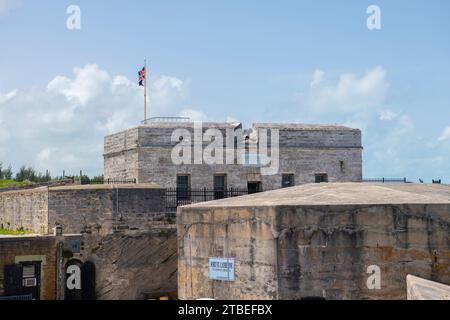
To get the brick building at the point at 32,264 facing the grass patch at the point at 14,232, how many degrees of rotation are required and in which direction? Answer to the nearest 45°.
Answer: approximately 180°

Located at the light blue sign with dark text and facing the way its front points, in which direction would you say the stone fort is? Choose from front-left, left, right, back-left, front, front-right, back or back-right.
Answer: back

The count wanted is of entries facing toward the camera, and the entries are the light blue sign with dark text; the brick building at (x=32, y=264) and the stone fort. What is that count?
3

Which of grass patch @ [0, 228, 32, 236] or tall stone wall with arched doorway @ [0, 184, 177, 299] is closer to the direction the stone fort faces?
the tall stone wall with arched doorway

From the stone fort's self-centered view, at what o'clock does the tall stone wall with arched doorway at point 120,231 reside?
The tall stone wall with arched doorway is roughly at 1 o'clock from the stone fort.

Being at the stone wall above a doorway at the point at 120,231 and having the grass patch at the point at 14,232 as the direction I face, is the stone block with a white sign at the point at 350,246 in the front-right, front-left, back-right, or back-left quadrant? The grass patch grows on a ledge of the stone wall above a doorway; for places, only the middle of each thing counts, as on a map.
back-left

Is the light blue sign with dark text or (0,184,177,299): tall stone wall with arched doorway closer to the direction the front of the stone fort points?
the light blue sign with dark text

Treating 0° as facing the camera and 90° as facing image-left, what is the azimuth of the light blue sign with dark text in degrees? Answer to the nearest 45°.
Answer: approximately 0°

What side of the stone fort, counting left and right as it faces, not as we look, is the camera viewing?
front

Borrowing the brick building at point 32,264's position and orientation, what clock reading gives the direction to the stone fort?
The stone fort is roughly at 8 o'clock from the brick building.

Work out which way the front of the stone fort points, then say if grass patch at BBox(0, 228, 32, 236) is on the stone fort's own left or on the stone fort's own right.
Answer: on the stone fort's own right

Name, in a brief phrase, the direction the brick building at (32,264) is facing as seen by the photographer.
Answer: facing the viewer

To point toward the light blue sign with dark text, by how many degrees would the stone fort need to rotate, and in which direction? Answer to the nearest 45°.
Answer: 0° — it already faces it
